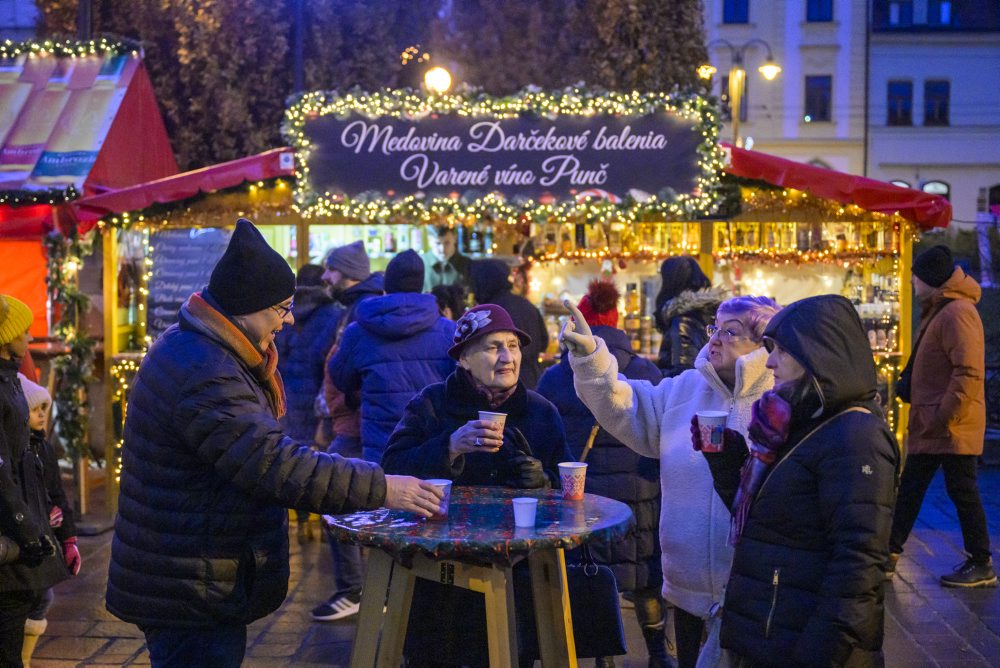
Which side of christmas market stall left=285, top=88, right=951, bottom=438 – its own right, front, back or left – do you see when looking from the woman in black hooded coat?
front

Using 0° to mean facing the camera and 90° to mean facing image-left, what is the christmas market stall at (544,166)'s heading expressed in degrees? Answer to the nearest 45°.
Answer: approximately 0°

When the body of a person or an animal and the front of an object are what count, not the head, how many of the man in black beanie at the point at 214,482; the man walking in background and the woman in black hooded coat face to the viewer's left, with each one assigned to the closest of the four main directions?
2

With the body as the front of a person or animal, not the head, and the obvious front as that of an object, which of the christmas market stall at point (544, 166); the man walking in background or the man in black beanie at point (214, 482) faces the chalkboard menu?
the man walking in background

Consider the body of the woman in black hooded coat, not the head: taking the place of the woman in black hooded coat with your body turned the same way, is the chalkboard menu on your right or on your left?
on your right

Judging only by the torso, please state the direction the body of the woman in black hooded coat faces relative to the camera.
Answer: to the viewer's left

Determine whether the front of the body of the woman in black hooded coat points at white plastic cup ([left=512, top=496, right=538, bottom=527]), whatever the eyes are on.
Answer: yes

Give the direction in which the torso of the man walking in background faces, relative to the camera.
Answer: to the viewer's left

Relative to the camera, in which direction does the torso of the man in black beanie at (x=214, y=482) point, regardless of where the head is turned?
to the viewer's right

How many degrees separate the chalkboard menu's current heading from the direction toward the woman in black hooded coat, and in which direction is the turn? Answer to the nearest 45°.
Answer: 0° — it already faces them

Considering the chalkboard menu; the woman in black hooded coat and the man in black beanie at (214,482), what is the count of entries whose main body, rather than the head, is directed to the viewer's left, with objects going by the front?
1

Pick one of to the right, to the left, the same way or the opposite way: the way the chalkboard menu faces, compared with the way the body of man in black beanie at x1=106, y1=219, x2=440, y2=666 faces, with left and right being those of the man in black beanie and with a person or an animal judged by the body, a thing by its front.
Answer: to the right

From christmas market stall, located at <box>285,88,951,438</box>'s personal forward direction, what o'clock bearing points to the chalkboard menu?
The chalkboard menu is roughly at 3 o'clock from the christmas market stall.

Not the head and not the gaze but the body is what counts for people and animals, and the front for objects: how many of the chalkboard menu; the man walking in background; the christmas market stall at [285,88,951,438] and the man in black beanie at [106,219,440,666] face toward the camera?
2

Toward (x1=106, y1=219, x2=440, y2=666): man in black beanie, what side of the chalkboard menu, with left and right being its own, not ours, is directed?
front

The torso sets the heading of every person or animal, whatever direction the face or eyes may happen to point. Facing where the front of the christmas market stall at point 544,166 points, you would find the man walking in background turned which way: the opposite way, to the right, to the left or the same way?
to the right

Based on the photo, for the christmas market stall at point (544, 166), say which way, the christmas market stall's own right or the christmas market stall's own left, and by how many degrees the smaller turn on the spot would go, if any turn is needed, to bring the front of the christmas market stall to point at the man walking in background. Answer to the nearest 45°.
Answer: approximately 45° to the christmas market stall's own left
